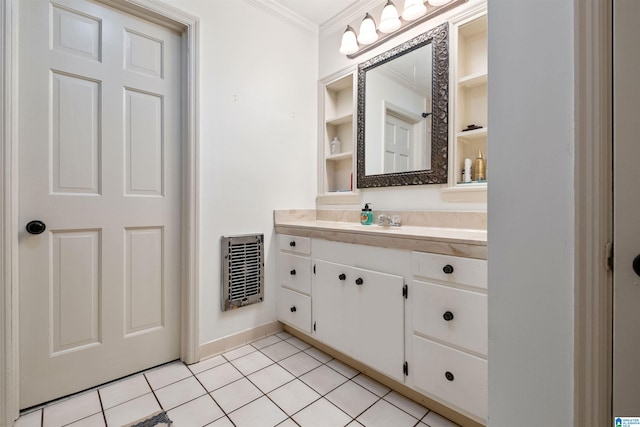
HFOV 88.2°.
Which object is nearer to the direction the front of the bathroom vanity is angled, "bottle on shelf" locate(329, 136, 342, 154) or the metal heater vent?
the metal heater vent

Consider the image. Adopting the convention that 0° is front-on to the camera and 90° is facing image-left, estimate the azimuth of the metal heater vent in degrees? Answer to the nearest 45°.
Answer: approximately 315°

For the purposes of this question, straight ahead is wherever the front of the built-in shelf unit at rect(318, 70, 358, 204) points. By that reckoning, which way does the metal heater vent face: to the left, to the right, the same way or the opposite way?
to the left

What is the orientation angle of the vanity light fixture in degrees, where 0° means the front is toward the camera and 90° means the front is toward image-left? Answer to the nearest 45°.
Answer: approximately 45°

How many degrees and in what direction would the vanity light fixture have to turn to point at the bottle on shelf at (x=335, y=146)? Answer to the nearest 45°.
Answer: approximately 90° to its right

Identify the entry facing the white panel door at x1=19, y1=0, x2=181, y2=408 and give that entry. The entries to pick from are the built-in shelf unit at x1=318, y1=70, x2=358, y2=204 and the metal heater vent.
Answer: the built-in shelf unit
